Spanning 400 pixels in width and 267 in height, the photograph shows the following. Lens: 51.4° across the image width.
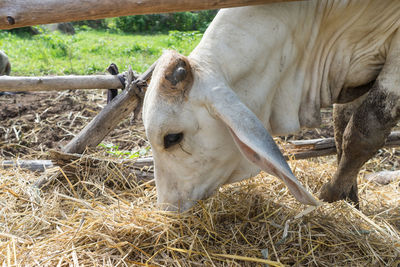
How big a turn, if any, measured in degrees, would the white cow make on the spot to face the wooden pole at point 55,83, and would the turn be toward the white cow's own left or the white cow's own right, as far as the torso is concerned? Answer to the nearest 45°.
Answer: approximately 45° to the white cow's own right

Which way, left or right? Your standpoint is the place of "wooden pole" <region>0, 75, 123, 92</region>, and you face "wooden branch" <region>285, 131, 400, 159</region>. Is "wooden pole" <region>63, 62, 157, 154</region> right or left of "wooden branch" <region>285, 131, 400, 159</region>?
right

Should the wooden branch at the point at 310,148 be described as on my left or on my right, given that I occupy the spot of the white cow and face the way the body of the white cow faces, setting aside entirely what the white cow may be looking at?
on my right

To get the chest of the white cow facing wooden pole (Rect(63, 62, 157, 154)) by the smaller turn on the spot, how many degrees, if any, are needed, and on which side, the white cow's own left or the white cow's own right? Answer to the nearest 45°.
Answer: approximately 45° to the white cow's own right

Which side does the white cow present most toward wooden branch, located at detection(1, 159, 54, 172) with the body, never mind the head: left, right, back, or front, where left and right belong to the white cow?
front

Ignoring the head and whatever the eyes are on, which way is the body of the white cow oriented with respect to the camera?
to the viewer's left

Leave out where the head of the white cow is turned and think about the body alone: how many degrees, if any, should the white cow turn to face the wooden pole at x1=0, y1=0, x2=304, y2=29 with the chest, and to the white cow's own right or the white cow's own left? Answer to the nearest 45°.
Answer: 0° — it already faces it
